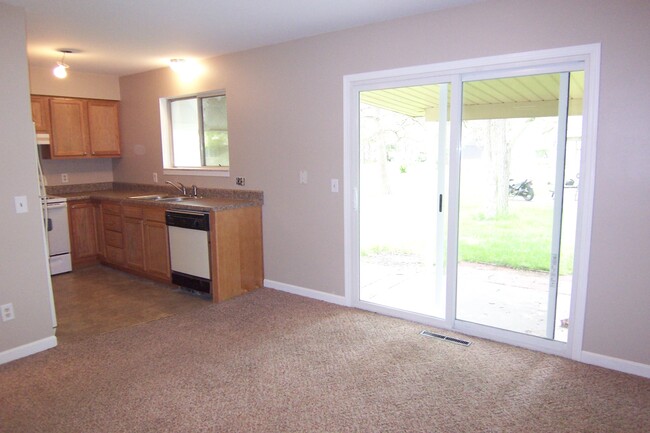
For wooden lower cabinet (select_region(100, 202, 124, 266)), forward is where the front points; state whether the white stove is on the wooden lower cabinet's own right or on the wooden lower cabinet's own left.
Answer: on the wooden lower cabinet's own right

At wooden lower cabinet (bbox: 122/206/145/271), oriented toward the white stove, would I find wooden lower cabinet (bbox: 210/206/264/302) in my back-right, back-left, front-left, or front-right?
back-left

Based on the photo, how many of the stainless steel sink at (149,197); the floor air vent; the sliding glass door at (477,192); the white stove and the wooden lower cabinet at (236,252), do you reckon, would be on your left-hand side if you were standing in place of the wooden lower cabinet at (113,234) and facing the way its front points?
4

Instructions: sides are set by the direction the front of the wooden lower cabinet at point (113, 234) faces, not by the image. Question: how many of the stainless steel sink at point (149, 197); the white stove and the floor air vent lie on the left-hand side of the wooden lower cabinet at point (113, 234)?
2

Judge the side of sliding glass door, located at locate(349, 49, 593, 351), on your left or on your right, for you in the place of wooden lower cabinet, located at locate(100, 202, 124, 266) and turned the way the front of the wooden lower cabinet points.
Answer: on your left

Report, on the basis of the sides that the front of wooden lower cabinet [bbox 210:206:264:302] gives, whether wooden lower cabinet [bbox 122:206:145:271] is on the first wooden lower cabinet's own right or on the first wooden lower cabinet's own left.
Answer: on the first wooden lower cabinet's own right

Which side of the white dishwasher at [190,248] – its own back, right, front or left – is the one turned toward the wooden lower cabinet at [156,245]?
right

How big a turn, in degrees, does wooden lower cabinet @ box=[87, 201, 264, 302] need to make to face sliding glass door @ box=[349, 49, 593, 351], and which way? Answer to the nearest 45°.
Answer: approximately 90° to its left

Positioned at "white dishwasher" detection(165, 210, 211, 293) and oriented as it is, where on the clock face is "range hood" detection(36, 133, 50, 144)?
The range hood is roughly at 3 o'clock from the white dishwasher.

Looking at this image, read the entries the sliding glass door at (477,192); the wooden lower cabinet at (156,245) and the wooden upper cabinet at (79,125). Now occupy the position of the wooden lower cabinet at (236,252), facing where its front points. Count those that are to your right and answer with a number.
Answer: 2

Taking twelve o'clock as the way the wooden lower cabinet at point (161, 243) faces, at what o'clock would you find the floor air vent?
The floor air vent is roughly at 9 o'clock from the wooden lower cabinet.

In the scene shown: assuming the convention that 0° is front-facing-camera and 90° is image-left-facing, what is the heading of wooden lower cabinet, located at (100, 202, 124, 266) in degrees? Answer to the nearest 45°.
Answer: approximately 45°

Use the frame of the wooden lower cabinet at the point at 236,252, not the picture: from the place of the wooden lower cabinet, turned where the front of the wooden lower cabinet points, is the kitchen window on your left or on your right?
on your right
